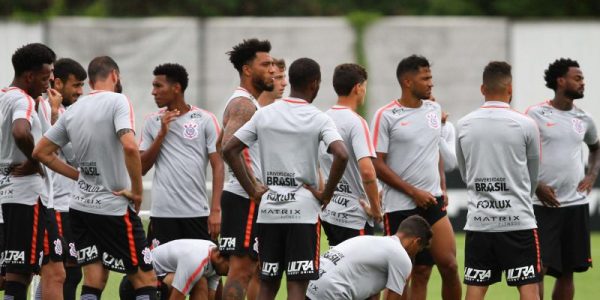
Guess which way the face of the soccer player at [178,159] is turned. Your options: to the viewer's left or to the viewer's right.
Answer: to the viewer's left

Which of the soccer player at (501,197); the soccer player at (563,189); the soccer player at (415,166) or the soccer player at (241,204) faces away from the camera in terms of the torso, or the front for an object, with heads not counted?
the soccer player at (501,197)

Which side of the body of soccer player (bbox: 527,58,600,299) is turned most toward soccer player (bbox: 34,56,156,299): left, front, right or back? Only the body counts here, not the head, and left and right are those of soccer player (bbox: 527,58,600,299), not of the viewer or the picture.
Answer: right

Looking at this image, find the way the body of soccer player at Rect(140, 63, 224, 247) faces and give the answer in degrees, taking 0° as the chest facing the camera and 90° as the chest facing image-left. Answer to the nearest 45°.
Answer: approximately 45°

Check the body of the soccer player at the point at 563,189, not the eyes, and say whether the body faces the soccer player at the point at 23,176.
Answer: no

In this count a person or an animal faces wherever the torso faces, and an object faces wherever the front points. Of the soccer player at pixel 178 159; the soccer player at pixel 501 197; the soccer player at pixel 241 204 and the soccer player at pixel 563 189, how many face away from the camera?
1

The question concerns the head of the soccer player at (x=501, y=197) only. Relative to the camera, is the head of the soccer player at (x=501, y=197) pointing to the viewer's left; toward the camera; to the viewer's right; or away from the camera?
away from the camera

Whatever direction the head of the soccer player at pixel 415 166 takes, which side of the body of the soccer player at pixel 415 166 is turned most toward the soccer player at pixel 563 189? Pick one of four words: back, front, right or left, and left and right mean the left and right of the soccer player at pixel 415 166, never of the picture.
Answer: left

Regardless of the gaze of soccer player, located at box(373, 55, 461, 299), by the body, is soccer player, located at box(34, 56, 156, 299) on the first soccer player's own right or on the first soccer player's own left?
on the first soccer player's own right

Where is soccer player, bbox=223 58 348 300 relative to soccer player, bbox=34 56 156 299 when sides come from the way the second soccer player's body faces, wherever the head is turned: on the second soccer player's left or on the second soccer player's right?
on the second soccer player's right
